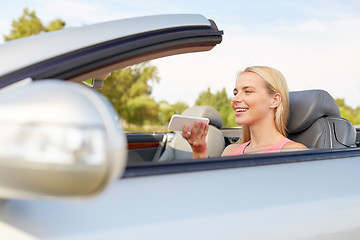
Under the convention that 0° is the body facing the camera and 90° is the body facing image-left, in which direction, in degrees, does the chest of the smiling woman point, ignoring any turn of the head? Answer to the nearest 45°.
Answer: approximately 45°

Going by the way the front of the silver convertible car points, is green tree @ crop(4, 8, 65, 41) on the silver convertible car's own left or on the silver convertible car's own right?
on the silver convertible car's own right

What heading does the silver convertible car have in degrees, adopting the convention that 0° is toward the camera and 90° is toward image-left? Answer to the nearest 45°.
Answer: approximately 45°

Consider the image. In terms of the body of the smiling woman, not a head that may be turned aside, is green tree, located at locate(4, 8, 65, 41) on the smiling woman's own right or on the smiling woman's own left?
on the smiling woman's own right
